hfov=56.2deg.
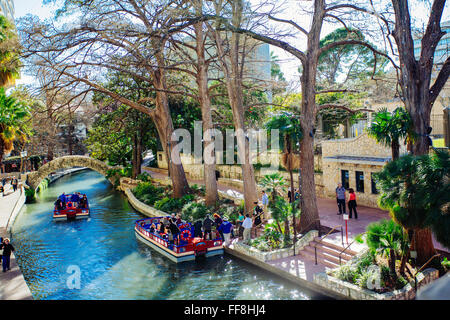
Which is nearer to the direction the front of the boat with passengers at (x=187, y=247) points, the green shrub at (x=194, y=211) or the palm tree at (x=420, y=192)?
the green shrub

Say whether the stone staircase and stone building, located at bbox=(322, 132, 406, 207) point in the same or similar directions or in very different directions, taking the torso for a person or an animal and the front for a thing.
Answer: same or similar directions

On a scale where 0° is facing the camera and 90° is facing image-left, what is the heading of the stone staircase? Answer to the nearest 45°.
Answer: approximately 45°

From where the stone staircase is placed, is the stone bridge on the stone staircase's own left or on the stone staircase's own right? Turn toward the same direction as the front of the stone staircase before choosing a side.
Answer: on the stone staircase's own right

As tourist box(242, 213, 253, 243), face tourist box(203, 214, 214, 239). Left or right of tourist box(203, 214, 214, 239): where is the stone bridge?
right

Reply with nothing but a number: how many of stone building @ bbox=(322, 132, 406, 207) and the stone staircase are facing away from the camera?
0

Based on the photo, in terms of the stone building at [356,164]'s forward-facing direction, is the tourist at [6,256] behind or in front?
in front

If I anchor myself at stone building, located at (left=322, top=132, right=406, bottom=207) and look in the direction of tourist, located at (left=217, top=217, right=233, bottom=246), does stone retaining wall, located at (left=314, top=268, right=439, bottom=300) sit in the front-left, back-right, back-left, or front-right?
front-left

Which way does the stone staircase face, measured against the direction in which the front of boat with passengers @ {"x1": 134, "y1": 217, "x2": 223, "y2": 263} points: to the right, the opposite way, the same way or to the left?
to the left

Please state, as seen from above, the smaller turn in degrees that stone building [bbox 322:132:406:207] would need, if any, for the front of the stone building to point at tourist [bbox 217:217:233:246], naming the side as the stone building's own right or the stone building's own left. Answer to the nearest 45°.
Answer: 0° — it already faces them

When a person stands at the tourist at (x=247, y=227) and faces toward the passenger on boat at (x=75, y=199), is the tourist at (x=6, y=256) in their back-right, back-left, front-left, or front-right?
front-left

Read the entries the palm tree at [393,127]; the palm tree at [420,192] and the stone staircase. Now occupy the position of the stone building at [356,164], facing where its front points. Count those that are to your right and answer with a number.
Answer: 0

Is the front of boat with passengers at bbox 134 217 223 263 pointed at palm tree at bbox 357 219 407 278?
no

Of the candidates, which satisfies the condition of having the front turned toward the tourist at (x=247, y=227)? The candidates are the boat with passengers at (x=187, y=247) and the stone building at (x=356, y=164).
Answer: the stone building

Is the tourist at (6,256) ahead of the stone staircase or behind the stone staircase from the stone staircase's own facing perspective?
ahead
